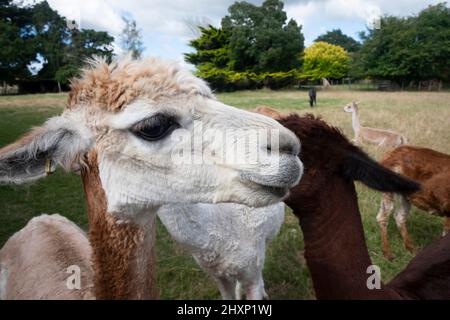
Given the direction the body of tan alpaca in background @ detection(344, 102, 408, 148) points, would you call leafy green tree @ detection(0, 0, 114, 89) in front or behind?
in front

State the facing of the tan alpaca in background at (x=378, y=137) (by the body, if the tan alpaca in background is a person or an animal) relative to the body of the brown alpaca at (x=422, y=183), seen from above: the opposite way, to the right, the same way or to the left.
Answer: the opposite way

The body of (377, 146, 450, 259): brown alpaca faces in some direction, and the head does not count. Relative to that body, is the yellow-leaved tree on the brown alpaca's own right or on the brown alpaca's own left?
on the brown alpaca's own left

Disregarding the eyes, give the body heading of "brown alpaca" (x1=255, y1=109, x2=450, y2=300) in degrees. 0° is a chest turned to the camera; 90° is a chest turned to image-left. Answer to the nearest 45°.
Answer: approximately 90°

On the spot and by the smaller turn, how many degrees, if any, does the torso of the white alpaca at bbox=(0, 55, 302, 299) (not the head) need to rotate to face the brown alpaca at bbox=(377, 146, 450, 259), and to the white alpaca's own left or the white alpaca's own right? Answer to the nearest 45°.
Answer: approximately 45° to the white alpaca's own left

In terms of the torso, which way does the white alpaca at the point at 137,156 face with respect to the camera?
to the viewer's right

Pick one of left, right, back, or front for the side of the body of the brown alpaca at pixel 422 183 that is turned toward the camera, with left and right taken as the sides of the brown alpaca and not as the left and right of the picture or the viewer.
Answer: right

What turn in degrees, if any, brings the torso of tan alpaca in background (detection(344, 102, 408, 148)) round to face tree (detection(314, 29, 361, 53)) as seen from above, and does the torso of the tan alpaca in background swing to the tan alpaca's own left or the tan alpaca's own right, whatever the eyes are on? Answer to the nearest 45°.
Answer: approximately 90° to the tan alpaca's own right

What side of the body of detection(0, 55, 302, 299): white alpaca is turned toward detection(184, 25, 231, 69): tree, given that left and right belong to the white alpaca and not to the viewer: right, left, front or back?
left

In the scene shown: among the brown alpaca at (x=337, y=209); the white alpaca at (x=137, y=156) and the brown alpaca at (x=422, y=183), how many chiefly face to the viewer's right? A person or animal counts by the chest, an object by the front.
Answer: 2

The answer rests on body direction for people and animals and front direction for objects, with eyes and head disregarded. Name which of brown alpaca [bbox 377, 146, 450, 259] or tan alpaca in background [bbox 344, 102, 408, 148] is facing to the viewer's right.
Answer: the brown alpaca

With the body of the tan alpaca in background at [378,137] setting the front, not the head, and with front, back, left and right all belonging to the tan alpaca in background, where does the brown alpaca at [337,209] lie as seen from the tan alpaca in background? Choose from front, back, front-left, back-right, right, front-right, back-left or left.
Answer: left

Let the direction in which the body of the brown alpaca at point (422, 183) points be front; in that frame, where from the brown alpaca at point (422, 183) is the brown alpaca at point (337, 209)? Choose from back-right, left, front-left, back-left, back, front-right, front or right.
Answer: right

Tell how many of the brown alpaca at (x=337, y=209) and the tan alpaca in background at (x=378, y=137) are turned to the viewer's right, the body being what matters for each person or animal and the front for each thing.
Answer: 0

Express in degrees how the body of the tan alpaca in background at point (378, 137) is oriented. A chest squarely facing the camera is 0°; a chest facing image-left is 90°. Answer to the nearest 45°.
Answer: approximately 90°
